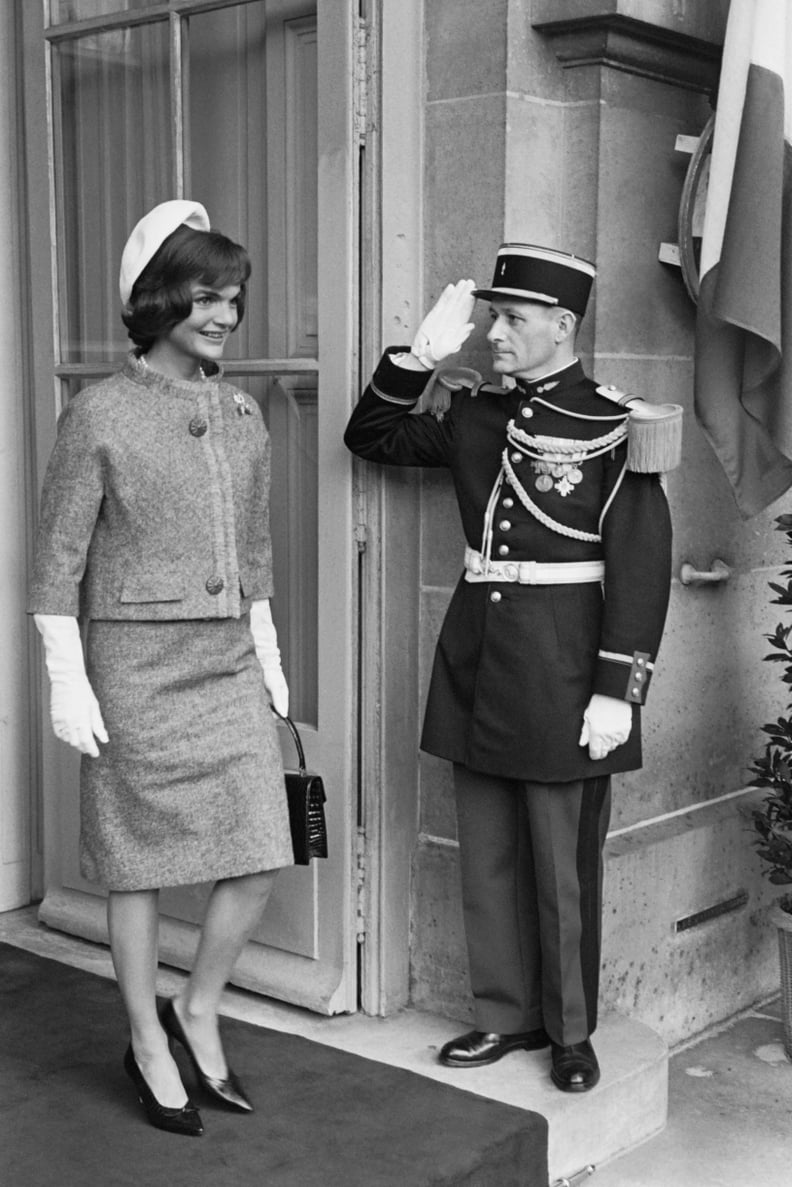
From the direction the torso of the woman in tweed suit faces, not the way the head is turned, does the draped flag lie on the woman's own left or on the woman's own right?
on the woman's own left

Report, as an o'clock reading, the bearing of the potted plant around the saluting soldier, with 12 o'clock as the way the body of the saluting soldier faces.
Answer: The potted plant is roughly at 6 o'clock from the saluting soldier.

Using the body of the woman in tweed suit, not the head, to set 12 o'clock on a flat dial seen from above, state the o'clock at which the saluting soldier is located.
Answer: The saluting soldier is roughly at 10 o'clock from the woman in tweed suit.

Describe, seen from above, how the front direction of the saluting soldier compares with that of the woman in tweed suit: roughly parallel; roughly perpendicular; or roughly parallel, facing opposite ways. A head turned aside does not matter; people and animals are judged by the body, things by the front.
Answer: roughly perpendicular

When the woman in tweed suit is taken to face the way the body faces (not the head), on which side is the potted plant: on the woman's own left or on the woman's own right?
on the woman's own left

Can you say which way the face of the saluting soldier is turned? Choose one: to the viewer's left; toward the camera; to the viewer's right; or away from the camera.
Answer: to the viewer's left

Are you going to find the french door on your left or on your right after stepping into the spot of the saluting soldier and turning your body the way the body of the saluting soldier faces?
on your right

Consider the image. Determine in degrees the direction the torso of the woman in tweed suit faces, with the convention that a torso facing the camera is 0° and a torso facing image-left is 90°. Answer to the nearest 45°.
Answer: approximately 315°

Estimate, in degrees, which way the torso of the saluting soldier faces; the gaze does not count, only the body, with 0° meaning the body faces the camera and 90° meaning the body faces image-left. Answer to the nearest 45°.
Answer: approximately 45°
